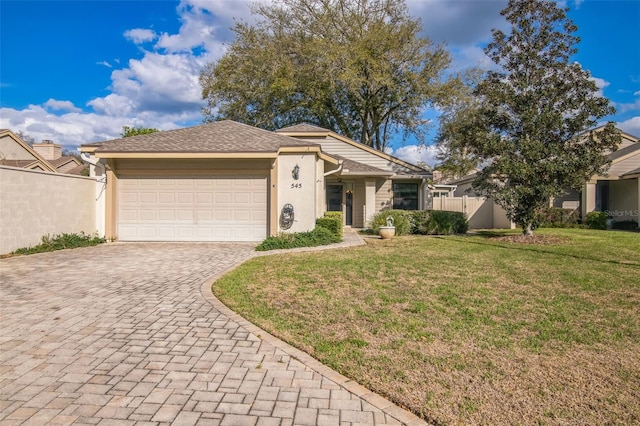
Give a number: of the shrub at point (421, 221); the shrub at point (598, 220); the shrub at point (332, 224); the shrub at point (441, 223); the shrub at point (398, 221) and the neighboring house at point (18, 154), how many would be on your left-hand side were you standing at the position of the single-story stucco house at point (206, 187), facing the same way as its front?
5

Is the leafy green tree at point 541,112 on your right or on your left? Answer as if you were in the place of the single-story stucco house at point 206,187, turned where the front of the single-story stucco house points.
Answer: on your left

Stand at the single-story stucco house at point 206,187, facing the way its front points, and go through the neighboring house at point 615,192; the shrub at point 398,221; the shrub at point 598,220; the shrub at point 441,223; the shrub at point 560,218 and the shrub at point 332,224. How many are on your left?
6

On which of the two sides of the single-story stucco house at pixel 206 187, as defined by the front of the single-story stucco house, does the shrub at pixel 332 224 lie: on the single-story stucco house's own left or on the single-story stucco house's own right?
on the single-story stucco house's own left

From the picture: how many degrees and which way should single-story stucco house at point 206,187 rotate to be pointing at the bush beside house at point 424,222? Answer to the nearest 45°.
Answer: approximately 90° to its left

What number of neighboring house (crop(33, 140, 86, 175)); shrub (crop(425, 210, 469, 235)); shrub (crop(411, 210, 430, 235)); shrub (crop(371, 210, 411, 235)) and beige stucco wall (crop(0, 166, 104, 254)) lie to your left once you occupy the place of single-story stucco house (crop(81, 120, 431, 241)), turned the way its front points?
3

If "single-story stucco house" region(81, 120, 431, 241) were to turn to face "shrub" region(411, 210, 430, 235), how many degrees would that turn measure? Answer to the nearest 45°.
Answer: approximately 90° to its left

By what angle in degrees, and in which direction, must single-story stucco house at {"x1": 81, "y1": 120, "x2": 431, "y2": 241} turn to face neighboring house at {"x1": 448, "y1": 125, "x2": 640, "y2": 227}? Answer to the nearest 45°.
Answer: approximately 90° to its left

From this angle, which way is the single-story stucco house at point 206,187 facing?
toward the camera

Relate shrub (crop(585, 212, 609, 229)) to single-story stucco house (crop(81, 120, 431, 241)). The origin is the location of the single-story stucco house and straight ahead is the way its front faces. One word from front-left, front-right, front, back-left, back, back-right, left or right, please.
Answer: left

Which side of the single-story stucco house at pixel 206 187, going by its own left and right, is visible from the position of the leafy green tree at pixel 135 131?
back

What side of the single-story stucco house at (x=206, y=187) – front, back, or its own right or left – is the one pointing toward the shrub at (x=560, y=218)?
left

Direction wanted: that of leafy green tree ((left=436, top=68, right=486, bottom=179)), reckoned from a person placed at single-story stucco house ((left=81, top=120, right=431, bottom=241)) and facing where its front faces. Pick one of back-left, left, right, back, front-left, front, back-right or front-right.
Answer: back-left

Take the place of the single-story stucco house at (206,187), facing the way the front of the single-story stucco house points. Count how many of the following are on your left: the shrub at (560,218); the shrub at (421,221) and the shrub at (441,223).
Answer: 3

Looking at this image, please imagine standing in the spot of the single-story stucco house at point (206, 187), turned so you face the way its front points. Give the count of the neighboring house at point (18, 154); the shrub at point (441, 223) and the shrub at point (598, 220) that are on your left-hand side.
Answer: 2

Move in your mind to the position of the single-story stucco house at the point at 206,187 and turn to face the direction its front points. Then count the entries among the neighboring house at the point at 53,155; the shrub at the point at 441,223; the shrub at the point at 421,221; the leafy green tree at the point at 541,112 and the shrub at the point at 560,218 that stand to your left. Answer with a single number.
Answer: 4
